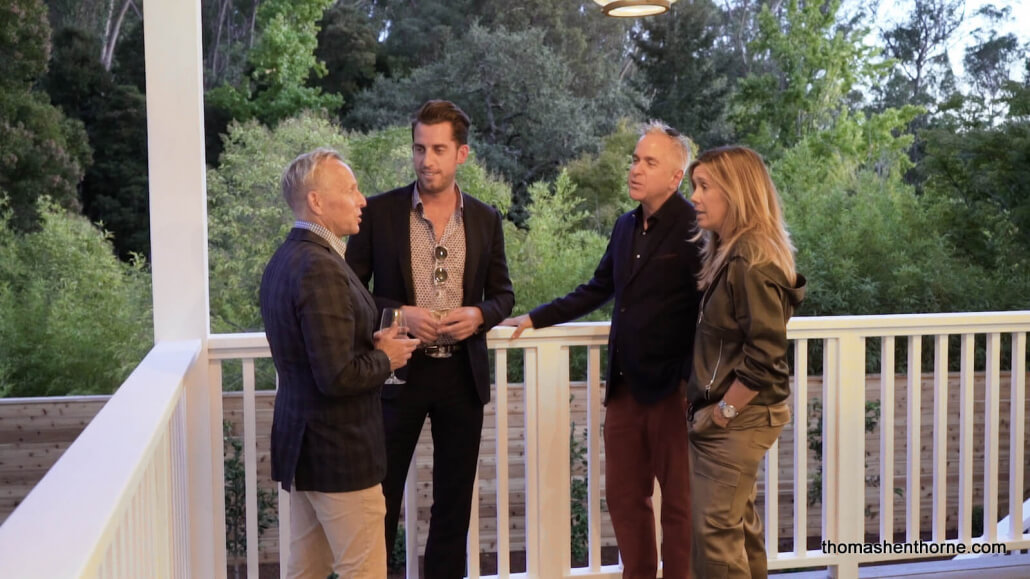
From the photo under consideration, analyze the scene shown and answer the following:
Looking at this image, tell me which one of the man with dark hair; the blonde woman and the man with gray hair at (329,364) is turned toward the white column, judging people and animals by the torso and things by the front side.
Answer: the blonde woman

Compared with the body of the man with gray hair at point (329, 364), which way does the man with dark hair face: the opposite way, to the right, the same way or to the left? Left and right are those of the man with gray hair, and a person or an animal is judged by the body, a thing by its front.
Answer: to the right

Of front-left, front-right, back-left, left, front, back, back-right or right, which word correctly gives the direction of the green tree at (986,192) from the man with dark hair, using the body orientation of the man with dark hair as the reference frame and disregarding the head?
back-left

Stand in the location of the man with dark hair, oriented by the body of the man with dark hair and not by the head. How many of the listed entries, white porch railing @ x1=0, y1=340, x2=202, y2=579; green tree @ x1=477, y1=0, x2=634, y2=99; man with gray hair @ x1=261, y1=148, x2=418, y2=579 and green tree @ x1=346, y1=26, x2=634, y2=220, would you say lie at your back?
2

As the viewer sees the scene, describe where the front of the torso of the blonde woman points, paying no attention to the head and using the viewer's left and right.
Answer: facing to the left of the viewer

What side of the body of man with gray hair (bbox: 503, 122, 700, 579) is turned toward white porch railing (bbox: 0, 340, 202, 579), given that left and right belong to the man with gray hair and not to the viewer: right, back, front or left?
front

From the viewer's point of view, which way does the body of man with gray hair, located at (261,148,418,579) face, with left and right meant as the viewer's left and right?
facing to the right of the viewer

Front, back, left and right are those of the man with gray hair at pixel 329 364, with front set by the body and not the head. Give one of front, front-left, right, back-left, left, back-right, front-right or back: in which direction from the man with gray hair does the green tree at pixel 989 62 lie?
front-left

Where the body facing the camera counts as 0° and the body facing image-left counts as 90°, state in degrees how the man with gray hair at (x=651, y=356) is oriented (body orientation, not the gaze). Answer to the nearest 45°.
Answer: approximately 45°

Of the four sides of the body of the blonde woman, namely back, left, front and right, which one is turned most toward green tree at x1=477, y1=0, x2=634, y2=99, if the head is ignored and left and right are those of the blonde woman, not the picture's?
right

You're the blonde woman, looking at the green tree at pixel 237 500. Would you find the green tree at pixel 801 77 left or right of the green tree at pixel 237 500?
right

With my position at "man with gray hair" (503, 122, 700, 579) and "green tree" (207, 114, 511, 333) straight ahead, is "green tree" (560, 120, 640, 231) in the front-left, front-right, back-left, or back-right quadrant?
front-right

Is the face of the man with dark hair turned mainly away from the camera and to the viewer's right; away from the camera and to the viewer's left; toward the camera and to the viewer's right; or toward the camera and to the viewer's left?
toward the camera and to the viewer's left

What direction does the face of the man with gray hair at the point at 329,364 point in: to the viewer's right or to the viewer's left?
to the viewer's right

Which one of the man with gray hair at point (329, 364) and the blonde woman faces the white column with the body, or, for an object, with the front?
the blonde woman
